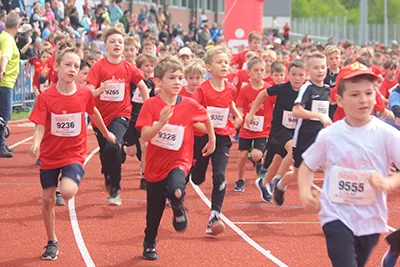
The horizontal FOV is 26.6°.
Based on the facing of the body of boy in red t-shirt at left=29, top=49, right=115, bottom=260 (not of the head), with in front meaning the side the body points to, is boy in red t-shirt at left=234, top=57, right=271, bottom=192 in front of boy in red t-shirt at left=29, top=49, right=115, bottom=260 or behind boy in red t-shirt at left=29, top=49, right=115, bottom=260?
behind

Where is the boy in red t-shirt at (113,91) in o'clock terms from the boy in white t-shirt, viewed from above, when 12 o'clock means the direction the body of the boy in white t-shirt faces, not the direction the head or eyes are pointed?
The boy in red t-shirt is roughly at 5 o'clock from the boy in white t-shirt.

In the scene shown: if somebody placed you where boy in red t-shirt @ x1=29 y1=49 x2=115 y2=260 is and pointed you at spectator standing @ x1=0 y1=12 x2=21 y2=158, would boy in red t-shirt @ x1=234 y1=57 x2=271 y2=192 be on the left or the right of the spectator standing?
right

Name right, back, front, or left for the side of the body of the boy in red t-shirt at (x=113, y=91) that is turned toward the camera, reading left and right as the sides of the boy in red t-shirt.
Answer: front

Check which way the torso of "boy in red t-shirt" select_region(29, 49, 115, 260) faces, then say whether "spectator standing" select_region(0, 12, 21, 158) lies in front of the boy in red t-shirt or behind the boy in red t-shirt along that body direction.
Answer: behind

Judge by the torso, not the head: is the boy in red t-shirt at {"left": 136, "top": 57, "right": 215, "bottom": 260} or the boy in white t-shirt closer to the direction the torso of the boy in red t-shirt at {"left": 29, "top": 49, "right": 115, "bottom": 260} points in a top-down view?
the boy in white t-shirt

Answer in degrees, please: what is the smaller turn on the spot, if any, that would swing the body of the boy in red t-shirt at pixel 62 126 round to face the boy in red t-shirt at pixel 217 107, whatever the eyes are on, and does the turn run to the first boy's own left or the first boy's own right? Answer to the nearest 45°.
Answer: approximately 135° to the first boy's own left

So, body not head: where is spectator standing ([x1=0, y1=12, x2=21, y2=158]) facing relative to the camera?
to the viewer's right

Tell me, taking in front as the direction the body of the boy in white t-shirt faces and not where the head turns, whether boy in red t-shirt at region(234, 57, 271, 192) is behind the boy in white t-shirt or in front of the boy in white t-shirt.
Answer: behind

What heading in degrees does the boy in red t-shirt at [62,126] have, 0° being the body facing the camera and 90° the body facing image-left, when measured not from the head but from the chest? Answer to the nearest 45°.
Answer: approximately 0°

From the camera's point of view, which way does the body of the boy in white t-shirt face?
toward the camera

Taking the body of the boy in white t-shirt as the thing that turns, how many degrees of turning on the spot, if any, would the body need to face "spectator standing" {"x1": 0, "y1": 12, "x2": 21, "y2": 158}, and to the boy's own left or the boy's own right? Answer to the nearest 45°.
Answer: approximately 135° to the boy's own right

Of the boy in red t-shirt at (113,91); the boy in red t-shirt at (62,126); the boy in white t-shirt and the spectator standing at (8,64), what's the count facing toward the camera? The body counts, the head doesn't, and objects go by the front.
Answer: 3

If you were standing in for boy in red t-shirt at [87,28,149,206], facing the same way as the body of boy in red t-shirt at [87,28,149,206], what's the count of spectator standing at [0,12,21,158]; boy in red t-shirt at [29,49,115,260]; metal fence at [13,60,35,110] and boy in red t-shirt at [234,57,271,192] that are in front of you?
1
